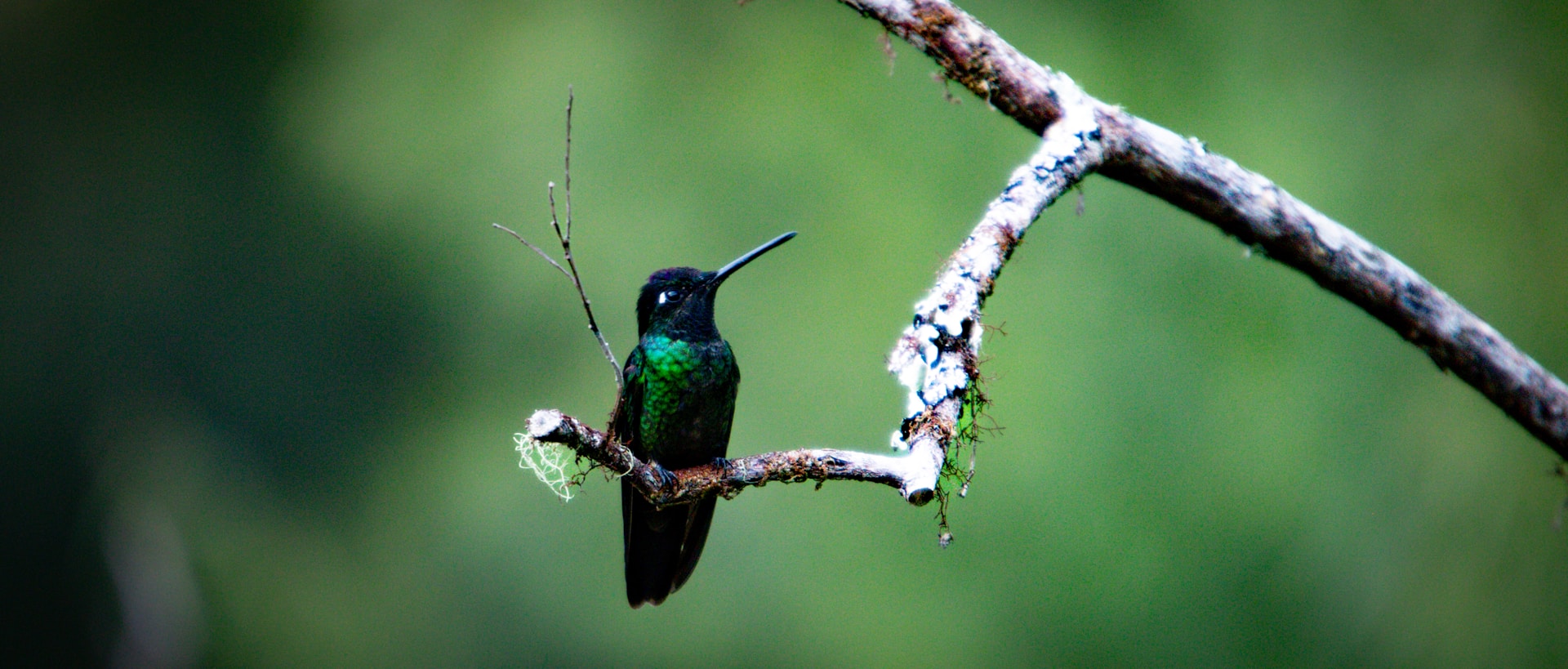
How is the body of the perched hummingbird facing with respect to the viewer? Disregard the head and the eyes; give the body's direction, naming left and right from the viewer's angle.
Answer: facing the viewer and to the right of the viewer
